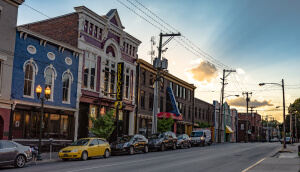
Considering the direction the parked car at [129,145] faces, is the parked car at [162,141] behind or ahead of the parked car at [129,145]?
behind

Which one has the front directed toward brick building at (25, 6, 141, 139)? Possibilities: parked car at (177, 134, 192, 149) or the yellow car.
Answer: the parked car

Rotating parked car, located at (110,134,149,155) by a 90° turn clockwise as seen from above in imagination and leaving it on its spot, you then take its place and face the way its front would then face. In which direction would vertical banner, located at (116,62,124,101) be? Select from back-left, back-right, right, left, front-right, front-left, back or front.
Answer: front-right

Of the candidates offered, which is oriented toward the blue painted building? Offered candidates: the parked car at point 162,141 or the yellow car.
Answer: the parked car

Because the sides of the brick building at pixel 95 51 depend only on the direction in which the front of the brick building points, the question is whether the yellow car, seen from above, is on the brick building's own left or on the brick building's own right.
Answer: on the brick building's own right

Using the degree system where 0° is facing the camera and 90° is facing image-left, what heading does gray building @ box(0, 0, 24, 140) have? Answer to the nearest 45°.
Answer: approximately 315°

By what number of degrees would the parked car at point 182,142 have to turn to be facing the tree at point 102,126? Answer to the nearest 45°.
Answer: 0° — it already faces it

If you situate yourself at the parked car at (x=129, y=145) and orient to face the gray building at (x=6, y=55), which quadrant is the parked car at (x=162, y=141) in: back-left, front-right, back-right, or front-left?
back-right

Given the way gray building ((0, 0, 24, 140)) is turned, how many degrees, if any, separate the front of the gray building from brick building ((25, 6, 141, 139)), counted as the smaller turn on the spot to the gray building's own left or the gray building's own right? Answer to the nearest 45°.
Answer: approximately 90° to the gray building's own left

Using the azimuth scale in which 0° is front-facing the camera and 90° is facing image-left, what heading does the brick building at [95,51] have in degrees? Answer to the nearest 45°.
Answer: approximately 315°

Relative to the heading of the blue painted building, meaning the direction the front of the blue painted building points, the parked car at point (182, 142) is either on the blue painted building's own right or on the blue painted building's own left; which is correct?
on the blue painted building's own left

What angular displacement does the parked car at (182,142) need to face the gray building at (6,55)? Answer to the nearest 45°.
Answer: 0° — it already faces it
